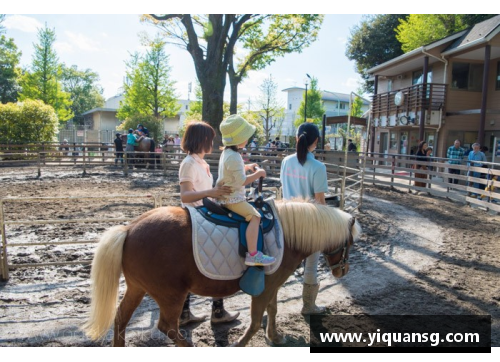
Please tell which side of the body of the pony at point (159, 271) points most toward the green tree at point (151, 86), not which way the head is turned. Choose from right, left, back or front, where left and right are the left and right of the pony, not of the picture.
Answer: left

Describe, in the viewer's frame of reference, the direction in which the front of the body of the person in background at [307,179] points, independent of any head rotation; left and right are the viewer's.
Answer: facing away from the viewer and to the right of the viewer

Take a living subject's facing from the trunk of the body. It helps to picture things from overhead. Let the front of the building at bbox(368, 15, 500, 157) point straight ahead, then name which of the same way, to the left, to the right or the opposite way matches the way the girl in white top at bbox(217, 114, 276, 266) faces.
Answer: the opposite way

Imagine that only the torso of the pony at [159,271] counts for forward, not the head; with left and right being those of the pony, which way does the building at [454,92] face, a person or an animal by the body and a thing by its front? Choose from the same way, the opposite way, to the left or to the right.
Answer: the opposite way

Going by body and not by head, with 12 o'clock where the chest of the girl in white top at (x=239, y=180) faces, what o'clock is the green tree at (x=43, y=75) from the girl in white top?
The green tree is roughly at 8 o'clock from the girl in white top.

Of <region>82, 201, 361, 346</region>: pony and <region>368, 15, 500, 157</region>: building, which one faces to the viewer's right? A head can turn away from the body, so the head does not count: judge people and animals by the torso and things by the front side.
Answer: the pony

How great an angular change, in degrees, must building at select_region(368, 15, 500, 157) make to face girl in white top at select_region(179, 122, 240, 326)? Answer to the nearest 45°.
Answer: approximately 45° to its left

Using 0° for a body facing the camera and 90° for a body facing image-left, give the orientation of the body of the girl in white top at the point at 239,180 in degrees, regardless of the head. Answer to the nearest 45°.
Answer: approximately 270°

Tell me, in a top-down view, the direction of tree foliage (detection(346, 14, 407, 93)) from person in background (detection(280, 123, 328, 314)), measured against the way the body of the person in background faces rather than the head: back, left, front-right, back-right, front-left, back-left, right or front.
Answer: front-left

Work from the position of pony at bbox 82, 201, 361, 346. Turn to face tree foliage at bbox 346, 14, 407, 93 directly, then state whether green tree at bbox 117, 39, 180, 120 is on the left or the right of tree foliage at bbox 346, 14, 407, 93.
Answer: left

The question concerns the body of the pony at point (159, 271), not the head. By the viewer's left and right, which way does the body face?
facing to the right of the viewer

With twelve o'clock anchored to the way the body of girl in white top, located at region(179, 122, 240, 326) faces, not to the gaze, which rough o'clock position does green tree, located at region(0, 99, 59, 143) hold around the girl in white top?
The green tree is roughly at 8 o'clock from the girl in white top.
